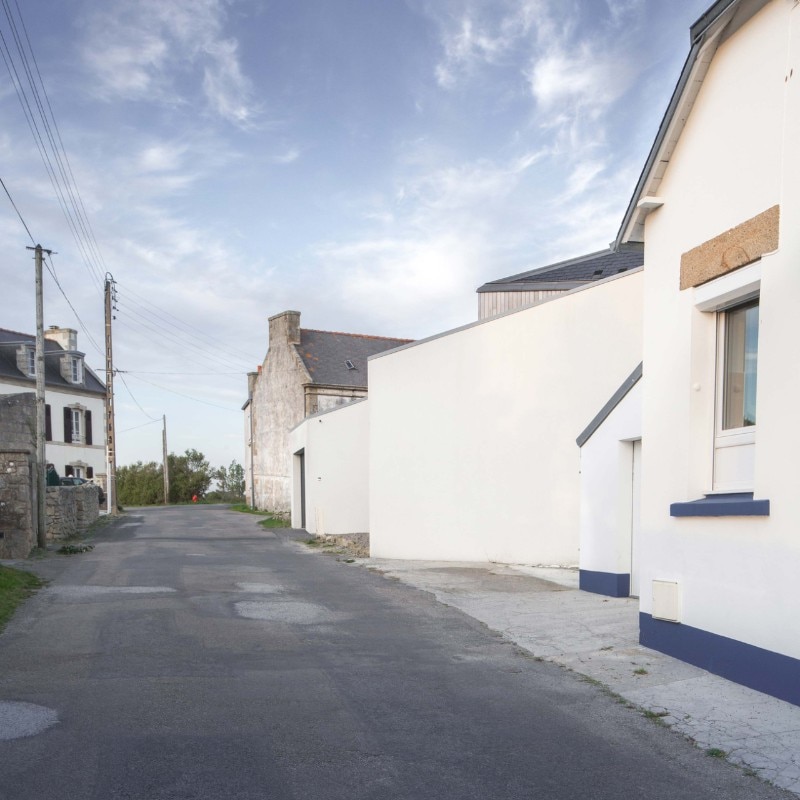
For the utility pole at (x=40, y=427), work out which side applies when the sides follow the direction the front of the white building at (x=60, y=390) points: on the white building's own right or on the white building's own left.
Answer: on the white building's own right

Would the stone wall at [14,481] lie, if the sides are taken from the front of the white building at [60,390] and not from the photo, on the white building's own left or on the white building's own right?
on the white building's own right

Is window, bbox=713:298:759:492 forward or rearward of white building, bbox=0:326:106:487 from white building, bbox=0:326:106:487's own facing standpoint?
forward

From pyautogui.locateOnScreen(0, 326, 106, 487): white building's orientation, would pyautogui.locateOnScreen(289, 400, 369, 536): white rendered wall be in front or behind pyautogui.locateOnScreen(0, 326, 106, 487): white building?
in front

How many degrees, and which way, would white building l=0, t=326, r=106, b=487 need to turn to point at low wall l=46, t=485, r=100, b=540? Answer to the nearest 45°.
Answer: approximately 45° to its right

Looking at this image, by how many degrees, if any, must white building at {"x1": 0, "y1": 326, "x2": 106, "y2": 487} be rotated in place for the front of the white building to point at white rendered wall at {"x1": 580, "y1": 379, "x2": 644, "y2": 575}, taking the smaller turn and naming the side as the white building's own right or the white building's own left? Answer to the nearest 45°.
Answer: approximately 45° to the white building's own right

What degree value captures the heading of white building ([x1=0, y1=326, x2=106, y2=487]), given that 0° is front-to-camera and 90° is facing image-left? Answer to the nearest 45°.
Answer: approximately 315°
